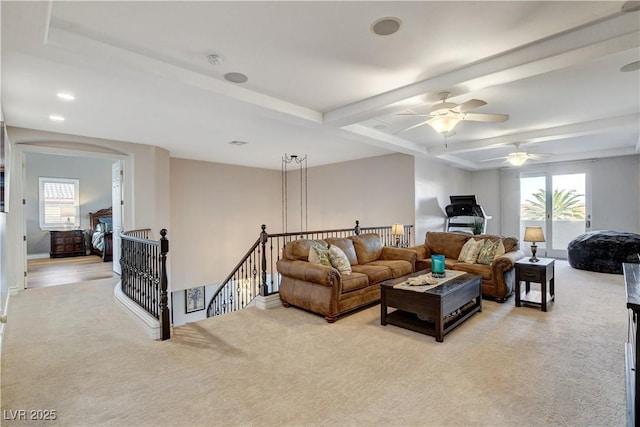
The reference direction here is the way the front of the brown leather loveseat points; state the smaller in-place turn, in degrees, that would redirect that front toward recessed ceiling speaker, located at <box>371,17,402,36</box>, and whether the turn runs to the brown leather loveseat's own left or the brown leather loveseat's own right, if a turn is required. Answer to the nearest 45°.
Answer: approximately 45° to the brown leather loveseat's own left

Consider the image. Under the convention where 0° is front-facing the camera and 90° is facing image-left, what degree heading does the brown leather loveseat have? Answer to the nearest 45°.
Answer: approximately 45°

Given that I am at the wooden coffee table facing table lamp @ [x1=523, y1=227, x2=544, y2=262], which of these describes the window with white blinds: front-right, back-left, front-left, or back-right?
back-left

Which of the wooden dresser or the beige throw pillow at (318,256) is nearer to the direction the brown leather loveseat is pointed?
the beige throw pillow

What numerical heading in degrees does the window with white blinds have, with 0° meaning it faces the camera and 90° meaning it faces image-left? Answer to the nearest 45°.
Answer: approximately 0°
